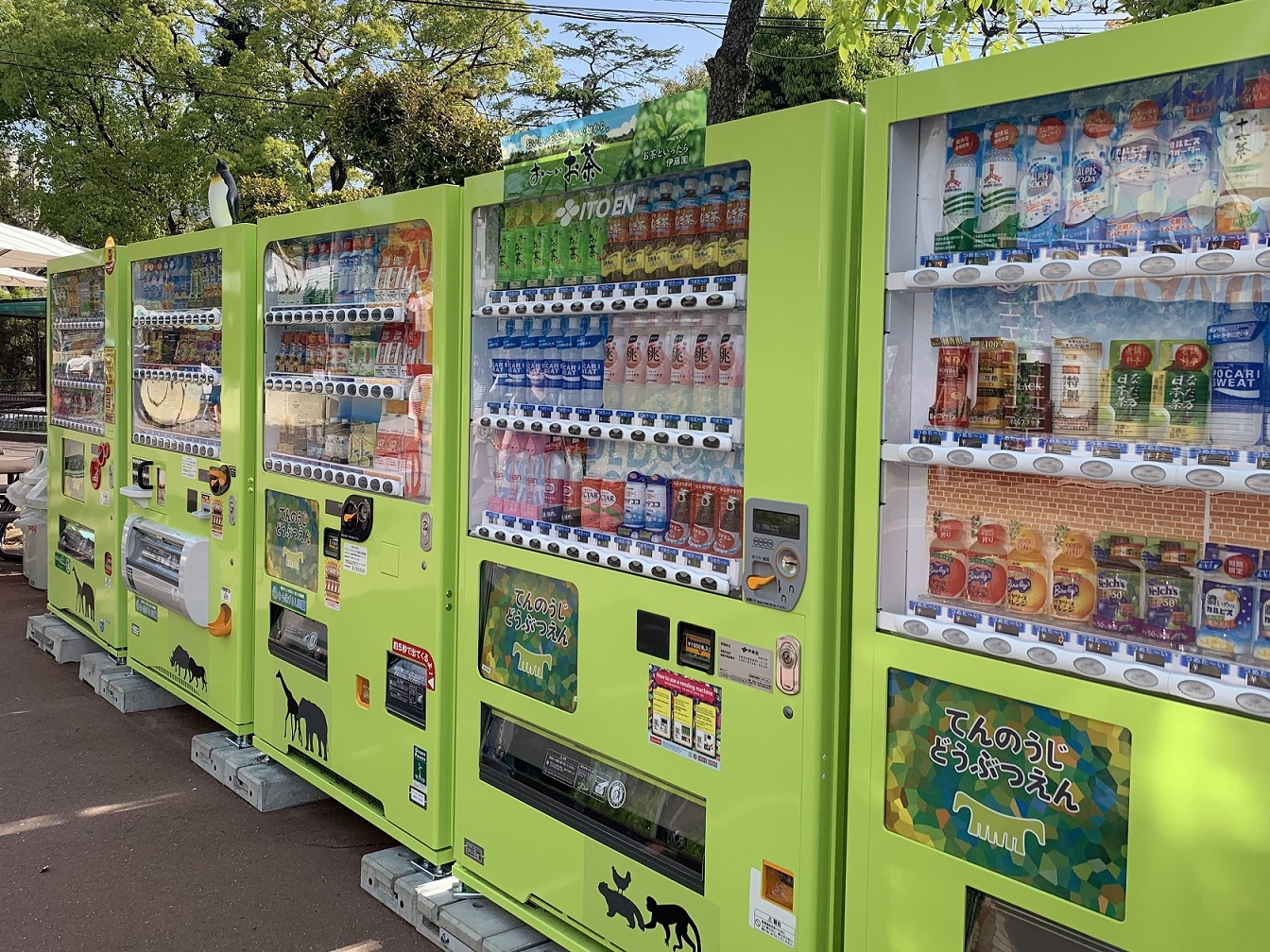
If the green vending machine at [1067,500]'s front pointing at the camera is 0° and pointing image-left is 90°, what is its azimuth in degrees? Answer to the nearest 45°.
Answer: approximately 45°

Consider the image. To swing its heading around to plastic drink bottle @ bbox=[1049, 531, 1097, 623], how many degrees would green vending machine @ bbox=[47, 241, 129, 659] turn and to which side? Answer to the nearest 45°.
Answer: approximately 45° to its left

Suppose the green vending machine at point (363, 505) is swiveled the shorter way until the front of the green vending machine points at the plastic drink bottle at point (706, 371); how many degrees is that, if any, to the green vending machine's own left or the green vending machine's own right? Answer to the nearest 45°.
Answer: approximately 90° to the green vending machine's own left

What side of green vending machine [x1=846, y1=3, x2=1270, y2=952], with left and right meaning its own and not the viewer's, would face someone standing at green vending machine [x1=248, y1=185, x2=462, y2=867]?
right

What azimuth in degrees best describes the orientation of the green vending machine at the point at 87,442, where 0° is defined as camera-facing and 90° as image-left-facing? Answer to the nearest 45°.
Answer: approximately 45°

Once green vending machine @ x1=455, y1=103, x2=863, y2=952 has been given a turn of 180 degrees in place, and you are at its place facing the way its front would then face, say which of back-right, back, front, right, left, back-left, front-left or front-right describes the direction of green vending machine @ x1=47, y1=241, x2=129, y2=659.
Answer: left

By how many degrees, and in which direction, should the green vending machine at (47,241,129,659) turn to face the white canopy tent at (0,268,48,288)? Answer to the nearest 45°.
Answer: approximately 135° to its right

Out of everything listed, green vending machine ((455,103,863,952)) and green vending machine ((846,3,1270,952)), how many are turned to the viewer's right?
0

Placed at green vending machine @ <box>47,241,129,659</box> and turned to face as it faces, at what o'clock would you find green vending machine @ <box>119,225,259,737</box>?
green vending machine @ <box>119,225,259,737</box> is roughly at 10 o'clock from green vending machine @ <box>47,241,129,659</box>.

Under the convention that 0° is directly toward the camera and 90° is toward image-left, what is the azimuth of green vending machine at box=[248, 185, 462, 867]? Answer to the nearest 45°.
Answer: approximately 45°

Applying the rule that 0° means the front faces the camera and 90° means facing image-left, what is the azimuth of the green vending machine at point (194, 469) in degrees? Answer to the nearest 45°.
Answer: approximately 45°

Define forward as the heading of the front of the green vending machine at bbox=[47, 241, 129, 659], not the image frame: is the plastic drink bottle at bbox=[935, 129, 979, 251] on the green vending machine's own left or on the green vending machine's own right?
on the green vending machine's own left

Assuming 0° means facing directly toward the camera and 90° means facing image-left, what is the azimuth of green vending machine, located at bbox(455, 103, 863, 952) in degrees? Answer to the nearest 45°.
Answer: approximately 45°
